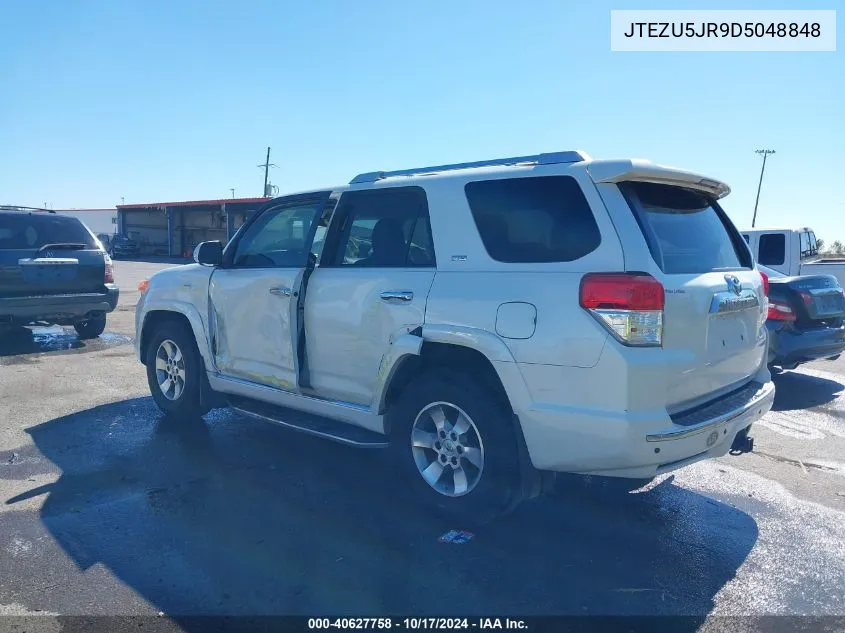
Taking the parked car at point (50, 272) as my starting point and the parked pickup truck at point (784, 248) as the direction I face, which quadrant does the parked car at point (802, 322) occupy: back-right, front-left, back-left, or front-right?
front-right

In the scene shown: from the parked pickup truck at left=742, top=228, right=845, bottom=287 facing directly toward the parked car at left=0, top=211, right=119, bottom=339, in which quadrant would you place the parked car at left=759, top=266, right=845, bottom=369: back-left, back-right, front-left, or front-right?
front-left

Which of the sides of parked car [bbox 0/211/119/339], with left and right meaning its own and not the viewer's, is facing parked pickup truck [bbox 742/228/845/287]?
right

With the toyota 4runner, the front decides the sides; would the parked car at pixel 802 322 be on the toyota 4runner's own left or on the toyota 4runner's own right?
on the toyota 4runner's own right

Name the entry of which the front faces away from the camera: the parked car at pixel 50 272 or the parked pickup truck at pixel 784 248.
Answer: the parked car at pixel 50 272

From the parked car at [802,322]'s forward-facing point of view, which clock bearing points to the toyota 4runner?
The toyota 4runner is roughly at 8 o'clock from the parked car.

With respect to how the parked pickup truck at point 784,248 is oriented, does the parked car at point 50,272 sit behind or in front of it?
in front

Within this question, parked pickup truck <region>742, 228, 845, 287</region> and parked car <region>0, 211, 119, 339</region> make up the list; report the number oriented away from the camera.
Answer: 1

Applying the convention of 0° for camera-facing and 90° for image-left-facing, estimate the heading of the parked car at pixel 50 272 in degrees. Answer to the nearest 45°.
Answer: approximately 180°

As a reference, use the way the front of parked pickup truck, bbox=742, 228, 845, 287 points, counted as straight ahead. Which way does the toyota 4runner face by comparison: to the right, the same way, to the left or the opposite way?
the same way

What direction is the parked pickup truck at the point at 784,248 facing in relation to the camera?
to the viewer's left

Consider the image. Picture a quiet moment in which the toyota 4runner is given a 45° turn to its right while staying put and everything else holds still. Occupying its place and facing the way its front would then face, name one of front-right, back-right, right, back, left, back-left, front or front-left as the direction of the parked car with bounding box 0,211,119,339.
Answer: front-left

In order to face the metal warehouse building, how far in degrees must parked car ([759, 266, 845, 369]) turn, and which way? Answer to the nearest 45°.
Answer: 0° — it already faces it

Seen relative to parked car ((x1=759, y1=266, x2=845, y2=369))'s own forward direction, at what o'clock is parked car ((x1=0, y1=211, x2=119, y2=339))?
parked car ((x1=0, y1=211, x2=119, y2=339)) is roughly at 10 o'clock from parked car ((x1=759, y1=266, x2=845, y2=369)).

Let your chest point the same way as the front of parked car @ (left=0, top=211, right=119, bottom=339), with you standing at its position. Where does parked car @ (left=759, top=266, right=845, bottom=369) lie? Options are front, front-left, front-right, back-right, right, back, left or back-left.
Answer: back-right

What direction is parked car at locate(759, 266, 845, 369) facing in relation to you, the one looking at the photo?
facing away from the viewer and to the left of the viewer
